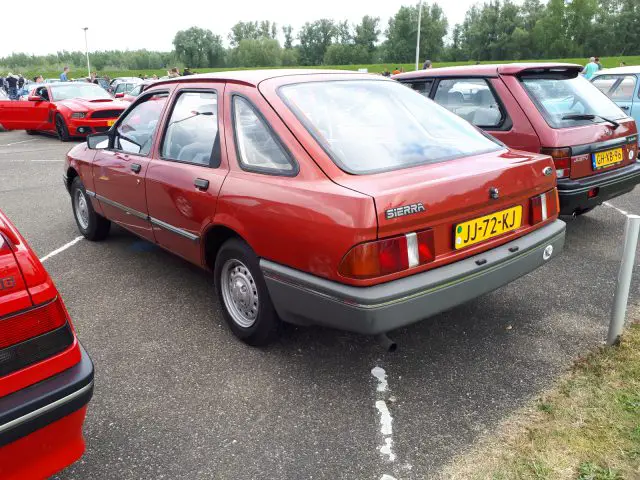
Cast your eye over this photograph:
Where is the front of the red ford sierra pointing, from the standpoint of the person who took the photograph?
facing away from the viewer and to the left of the viewer

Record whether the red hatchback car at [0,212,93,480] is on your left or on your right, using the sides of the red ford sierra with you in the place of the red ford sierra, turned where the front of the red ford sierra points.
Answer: on your left

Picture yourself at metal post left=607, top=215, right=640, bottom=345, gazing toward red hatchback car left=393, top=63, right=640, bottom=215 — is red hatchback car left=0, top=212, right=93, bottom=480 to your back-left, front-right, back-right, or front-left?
back-left

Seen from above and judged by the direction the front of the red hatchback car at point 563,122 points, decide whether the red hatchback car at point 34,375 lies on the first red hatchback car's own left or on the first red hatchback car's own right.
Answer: on the first red hatchback car's own left

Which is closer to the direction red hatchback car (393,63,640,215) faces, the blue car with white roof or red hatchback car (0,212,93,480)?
the blue car with white roof

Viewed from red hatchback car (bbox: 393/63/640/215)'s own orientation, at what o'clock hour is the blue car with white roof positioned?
The blue car with white roof is roughly at 2 o'clock from the red hatchback car.

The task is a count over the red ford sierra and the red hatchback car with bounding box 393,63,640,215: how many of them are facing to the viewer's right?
0

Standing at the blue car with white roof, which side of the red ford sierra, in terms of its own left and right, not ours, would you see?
right

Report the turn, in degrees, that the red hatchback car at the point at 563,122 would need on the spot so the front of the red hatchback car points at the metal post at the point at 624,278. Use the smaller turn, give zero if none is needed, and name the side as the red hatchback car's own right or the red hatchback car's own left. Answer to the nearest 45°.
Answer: approximately 135° to the red hatchback car's own left

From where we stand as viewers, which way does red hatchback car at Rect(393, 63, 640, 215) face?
facing away from the viewer and to the left of the viewer

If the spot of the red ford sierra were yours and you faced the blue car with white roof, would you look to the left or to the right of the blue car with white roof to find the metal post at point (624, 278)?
right

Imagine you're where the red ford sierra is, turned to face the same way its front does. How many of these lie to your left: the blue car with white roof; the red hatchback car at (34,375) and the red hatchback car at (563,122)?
1
